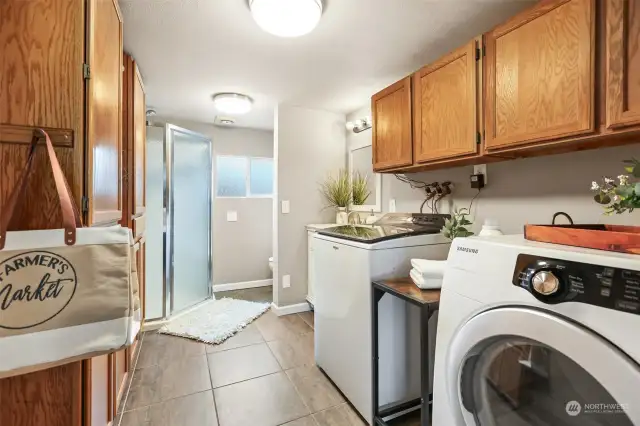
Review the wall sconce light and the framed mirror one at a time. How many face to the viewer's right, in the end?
0

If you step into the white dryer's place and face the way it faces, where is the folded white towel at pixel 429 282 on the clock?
The folded white towel is roughly at 3 o'clock from the white dryer.

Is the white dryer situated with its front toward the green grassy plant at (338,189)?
no

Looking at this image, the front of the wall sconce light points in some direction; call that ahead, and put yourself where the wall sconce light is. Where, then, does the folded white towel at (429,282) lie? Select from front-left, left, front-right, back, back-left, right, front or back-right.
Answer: front-left

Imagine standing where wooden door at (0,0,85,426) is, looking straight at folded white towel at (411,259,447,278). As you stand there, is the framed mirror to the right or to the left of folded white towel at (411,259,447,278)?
left

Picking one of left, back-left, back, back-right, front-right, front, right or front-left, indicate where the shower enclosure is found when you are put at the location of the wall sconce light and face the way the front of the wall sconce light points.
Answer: front-right

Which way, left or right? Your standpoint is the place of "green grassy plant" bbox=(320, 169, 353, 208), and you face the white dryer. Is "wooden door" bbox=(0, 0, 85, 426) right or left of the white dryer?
right

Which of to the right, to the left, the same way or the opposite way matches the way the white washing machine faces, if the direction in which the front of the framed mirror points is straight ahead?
the same way

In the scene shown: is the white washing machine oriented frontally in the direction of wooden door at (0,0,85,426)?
yes

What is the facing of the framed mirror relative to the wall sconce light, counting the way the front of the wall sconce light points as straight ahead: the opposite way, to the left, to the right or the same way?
the same way

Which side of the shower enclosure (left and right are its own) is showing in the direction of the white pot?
front

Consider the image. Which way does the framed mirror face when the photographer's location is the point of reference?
facing the viewer and to the left of the viewer

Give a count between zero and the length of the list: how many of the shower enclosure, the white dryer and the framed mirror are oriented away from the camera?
0

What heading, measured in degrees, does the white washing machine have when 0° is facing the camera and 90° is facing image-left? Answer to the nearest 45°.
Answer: approximately 45°

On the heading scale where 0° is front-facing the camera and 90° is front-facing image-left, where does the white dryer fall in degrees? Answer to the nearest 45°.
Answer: approximately 45°

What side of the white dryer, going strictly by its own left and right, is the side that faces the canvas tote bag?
front

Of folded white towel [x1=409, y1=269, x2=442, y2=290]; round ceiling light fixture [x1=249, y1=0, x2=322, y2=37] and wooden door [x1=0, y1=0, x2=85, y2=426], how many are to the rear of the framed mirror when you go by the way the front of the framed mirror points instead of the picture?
0
